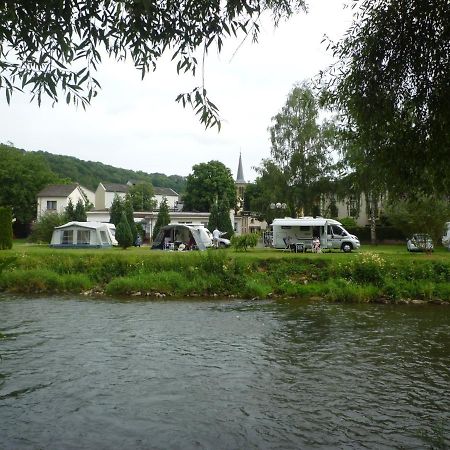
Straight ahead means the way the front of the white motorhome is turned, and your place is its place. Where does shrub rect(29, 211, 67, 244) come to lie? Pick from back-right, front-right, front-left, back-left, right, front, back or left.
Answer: back

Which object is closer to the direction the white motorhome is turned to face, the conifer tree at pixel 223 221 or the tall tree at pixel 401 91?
the tall tree

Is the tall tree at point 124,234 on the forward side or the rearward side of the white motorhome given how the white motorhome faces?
on the rearward side

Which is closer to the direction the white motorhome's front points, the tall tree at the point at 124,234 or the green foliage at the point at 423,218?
the green foliage

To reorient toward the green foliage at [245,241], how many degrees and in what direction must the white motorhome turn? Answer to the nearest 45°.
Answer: approximately 135° to its right

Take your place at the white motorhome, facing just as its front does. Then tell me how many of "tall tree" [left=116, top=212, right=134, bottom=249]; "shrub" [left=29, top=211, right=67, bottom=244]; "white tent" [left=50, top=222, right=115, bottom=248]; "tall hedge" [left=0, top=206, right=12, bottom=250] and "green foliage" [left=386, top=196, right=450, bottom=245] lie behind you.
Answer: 4

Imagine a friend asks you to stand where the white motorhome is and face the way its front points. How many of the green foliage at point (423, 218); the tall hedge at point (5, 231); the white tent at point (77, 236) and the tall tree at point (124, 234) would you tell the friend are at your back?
3

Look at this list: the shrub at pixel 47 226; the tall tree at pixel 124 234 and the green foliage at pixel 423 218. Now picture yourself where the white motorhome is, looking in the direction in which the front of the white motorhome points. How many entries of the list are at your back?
2

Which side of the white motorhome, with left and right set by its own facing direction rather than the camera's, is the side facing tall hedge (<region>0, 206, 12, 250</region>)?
back

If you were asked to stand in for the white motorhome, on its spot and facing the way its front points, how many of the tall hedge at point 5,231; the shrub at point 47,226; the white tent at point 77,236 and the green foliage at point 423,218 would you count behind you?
3

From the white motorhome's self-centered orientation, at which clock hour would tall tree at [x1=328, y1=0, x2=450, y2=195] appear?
The tall tree is roughly at 3 o'clock from the white motorhome.

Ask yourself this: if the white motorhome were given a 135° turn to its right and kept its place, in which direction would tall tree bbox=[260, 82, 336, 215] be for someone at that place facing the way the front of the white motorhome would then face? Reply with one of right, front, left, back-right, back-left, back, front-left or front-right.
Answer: back-right

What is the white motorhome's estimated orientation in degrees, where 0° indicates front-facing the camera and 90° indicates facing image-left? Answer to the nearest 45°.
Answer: approximately 270°

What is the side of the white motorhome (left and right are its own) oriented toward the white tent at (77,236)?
back
